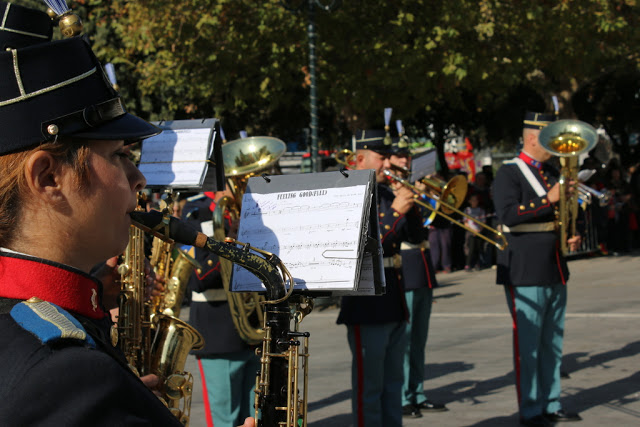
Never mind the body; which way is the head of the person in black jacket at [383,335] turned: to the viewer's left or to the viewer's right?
to the viewer's right

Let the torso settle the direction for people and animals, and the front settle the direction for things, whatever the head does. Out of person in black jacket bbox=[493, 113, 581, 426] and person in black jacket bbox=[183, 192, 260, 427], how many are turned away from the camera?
0

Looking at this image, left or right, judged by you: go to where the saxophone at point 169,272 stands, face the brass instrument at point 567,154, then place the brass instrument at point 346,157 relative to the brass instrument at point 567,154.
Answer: left

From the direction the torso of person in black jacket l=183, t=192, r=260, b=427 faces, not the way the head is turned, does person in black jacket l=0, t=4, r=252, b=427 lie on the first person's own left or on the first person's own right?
on the first person's own right

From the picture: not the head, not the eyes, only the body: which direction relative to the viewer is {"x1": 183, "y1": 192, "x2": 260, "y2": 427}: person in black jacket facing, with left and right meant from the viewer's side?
facing the viewer and to the right of the viewer

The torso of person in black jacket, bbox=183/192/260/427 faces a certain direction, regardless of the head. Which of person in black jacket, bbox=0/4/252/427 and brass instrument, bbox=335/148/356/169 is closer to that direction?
the person in black jacket

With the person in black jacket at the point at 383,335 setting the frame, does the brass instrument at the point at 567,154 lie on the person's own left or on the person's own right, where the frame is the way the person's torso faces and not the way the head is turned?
on the person's own left
